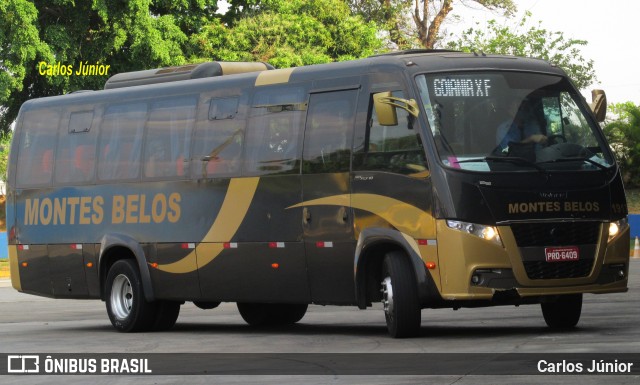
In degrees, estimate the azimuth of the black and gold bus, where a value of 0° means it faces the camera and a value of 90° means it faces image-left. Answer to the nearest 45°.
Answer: approximately 315°

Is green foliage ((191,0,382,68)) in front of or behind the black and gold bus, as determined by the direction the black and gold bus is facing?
behind

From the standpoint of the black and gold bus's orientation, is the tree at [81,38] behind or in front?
behind
